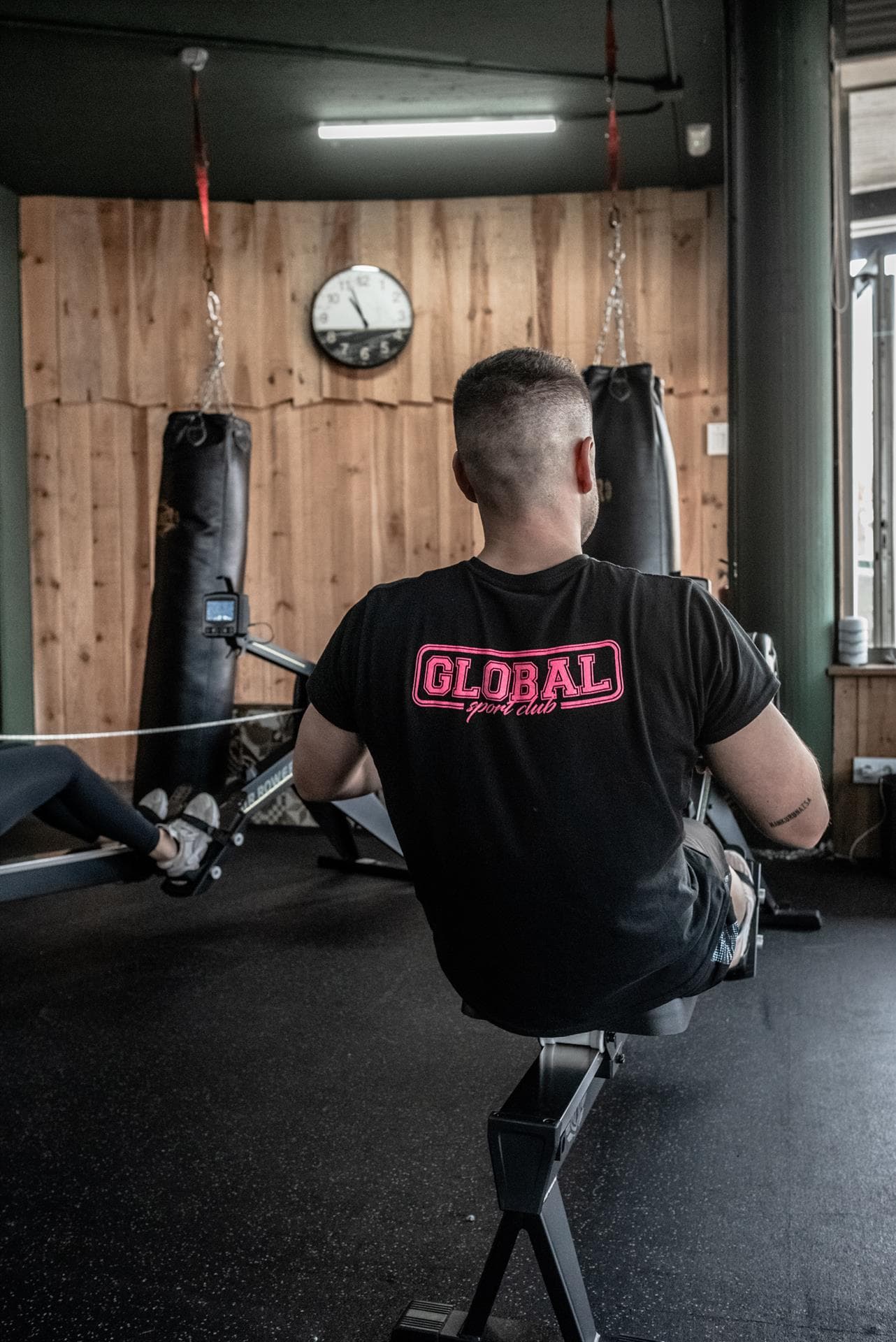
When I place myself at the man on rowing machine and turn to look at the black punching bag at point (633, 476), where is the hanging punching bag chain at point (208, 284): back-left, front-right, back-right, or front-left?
front-left

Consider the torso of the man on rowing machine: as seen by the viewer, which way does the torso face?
away from the camera

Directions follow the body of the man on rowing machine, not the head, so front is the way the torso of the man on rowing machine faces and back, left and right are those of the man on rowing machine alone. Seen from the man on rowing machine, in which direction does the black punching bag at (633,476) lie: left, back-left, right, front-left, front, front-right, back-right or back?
front

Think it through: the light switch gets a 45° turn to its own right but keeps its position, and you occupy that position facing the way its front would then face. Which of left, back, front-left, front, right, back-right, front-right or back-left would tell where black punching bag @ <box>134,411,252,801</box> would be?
front

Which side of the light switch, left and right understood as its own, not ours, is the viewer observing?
front

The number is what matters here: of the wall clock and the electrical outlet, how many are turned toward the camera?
2

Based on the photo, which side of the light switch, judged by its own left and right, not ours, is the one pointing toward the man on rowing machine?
front

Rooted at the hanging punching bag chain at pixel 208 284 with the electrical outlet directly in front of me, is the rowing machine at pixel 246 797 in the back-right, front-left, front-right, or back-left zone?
front-right

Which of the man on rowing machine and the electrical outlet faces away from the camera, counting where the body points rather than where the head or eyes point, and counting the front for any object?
the man on rowing machine

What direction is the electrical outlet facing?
toward the camera

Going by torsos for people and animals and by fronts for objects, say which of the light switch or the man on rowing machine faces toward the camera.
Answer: the light switch
